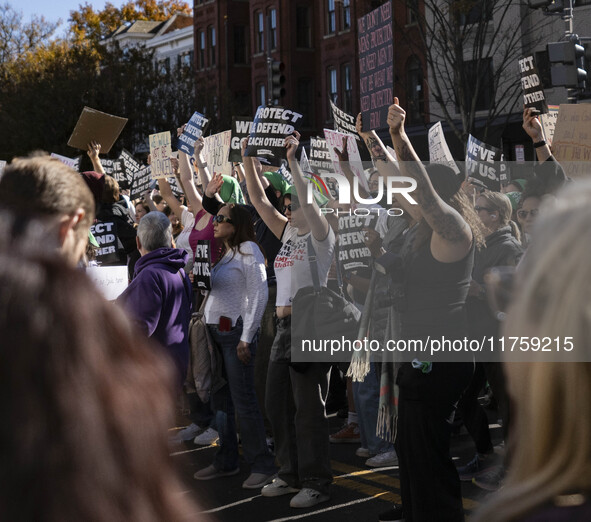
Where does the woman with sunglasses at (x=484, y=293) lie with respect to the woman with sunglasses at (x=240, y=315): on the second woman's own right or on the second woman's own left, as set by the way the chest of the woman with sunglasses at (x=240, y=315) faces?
on the second woman's own left

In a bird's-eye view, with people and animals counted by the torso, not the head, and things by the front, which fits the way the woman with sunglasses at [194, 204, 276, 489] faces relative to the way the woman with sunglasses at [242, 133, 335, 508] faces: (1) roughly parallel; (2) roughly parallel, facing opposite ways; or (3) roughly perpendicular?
roughly parallel

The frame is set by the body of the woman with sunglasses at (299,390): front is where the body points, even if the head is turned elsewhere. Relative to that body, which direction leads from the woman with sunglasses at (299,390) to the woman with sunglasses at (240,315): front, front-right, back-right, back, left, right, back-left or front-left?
right

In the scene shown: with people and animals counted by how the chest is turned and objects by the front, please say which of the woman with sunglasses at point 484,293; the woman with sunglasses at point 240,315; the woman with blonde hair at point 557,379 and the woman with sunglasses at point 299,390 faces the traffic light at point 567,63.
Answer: the woman with blonde hair

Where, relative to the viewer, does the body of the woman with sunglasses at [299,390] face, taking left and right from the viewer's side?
facing the viewer and to the left of the viewer

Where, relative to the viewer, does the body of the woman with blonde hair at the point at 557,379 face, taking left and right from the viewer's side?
facing away from the viewer

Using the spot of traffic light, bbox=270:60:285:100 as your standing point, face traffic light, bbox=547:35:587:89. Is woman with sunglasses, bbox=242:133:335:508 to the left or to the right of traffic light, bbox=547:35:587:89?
right

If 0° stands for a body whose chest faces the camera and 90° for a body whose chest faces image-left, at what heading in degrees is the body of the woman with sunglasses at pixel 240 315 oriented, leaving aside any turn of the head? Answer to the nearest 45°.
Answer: approximately 45°

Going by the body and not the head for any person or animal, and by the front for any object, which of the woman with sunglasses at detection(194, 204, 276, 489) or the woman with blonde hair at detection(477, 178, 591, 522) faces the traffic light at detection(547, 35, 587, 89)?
the woman with blonde hair

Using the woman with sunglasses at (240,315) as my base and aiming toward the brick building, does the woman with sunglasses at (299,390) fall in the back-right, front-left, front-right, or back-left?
back-right

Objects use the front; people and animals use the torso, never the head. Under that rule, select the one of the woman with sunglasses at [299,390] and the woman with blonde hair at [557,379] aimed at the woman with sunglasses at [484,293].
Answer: the woman with blonde hair

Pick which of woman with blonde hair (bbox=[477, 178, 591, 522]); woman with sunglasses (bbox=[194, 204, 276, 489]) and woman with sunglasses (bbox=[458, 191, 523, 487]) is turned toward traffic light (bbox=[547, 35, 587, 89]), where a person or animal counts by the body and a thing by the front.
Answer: the woman with blonde hair
